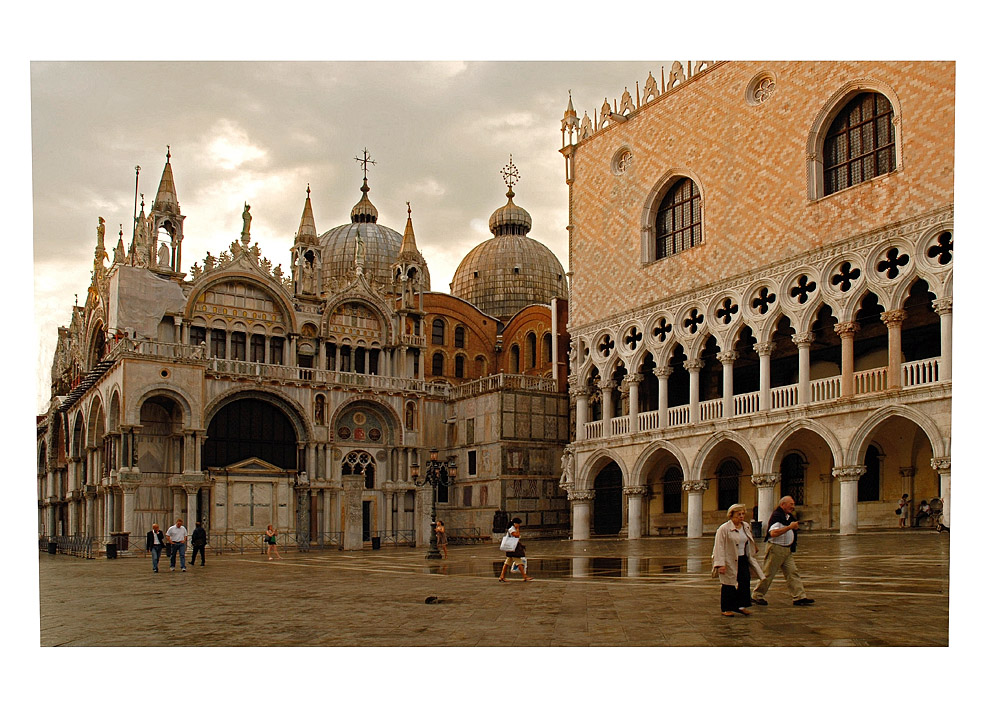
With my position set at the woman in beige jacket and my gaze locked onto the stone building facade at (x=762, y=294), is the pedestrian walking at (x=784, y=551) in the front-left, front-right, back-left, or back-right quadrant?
front-right

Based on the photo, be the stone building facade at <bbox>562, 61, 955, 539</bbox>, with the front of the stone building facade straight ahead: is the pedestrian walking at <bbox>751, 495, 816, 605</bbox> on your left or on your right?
on your left

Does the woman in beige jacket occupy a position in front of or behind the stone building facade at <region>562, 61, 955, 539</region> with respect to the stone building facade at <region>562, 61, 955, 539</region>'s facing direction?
in front

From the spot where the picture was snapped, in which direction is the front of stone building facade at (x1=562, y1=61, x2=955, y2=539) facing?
facing the viewer and to the left of the viewer

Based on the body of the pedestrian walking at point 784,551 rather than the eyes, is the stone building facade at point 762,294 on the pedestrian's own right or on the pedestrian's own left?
on the pedestrian's own left
